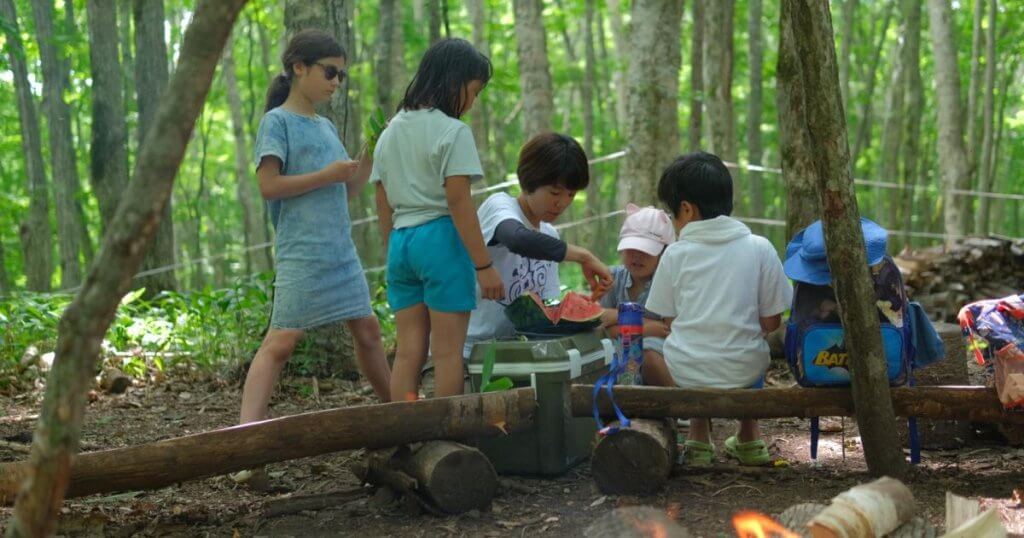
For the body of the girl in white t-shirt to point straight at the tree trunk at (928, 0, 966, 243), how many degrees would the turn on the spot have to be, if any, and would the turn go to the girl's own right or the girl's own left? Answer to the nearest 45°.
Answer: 0° — they already face it

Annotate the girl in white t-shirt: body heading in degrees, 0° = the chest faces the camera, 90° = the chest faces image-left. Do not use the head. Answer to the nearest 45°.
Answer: approximately 225°

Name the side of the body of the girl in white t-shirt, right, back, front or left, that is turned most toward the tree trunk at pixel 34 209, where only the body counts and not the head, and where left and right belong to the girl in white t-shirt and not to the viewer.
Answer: left

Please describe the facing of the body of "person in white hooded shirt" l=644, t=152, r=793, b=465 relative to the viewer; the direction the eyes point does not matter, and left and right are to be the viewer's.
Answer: facing away from the viewer

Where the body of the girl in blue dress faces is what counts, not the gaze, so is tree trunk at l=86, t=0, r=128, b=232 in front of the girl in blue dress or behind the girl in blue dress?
behind

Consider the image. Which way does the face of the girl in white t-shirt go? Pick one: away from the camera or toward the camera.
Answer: away from the camera

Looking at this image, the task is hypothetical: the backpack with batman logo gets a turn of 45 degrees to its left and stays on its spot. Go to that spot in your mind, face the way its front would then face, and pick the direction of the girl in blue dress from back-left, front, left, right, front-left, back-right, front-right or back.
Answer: back-right

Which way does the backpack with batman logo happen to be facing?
toward the camera

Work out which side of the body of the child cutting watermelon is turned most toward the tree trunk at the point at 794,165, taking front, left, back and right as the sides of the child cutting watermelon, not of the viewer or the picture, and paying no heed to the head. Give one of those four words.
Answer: left

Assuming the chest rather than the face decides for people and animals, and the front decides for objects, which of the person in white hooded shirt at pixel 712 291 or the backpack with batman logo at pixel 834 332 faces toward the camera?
the backpack with batman logo

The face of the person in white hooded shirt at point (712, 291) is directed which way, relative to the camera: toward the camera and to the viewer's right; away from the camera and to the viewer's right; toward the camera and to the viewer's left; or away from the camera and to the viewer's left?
away from the camera and to the viewer's left

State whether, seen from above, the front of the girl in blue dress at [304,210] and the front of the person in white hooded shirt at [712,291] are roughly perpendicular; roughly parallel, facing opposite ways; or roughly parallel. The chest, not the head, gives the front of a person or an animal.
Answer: roughly perpendicular

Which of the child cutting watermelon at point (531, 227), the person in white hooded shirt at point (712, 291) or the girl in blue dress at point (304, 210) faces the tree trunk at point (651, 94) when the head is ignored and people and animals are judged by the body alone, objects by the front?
the person in white hooded shirt

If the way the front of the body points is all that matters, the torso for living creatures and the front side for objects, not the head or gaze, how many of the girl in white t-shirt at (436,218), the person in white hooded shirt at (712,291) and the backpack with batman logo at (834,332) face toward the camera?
1

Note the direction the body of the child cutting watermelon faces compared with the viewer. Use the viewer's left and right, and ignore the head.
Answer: facing the viewer and to the right of the viewer

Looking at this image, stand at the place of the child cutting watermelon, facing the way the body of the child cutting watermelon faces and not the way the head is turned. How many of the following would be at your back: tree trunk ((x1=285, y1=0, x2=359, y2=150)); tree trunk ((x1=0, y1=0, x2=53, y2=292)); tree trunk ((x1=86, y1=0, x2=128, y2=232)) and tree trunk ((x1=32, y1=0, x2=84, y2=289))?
4

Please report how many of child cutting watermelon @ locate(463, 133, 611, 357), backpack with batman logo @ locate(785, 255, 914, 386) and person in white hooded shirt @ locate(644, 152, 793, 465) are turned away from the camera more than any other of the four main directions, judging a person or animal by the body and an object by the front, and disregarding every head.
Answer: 1

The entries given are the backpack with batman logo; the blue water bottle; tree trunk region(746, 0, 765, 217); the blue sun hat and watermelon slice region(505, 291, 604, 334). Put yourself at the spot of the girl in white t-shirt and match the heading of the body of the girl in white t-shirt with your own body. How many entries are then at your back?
0
